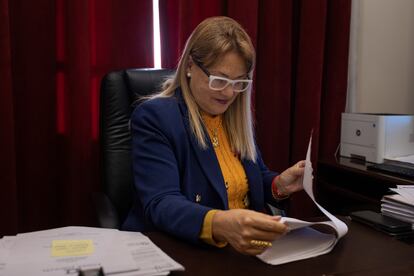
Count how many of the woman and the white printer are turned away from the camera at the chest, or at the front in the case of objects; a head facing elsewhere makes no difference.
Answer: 0

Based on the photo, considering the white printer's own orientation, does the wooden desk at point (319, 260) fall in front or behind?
in front

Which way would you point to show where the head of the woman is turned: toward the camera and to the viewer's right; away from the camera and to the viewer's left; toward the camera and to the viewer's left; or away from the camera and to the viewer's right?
toward the camera and to the viewer's right

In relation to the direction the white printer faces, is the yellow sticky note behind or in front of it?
in front

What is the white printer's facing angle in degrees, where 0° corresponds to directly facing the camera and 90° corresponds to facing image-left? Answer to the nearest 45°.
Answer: approximately 45°
